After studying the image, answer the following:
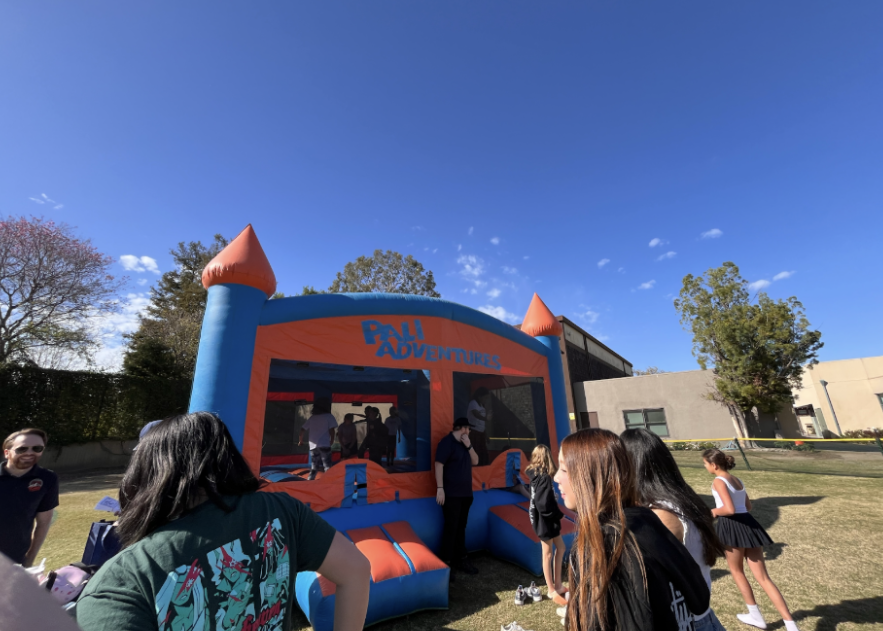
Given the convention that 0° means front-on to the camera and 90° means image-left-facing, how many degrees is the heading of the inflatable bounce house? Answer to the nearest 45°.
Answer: approximately 315°

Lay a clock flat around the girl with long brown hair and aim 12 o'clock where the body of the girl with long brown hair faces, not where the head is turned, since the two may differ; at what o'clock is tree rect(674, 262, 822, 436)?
The tree is roughly at 2 o'clock from the girl with long brown hair.

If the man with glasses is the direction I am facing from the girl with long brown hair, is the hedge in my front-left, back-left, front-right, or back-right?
front-right

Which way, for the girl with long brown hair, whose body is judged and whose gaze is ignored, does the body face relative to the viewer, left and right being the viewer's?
facing away from the viewer and to the left of the viewer

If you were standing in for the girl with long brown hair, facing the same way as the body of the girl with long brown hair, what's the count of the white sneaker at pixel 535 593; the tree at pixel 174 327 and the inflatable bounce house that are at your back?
0

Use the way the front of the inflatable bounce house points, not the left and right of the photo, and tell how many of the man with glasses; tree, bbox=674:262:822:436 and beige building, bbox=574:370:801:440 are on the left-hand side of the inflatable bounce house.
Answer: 2

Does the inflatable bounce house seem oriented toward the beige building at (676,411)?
no

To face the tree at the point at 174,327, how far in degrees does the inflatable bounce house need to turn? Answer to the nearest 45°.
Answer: approximately 180°

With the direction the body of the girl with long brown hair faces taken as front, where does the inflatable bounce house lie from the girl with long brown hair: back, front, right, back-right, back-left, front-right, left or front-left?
front

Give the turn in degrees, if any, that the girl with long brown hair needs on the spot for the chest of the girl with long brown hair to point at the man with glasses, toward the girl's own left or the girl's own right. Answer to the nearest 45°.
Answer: approximately 45° to the girl's own left

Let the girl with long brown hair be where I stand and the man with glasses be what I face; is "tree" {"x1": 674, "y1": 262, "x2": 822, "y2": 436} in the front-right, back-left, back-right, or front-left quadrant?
back-right

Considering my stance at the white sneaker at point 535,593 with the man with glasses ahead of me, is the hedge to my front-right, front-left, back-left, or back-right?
front-right

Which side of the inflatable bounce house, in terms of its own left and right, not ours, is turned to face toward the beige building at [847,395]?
left

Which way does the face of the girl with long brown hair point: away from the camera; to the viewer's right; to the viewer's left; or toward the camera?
to the viewer's left
